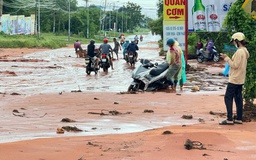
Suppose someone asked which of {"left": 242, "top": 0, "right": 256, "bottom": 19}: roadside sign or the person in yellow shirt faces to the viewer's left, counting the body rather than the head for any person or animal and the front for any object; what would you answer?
the person in yellow shirt

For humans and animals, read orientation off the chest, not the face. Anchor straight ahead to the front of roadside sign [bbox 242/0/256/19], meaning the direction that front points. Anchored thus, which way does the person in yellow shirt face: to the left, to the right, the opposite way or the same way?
to the right

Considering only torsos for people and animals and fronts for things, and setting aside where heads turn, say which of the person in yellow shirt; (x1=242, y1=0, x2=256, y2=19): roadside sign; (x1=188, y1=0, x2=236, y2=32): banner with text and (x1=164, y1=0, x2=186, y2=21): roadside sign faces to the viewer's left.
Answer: the person in yellow shirt

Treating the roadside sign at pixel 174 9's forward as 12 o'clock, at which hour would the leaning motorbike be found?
The leaning motorbike is roughly at 12 o'clock from the roadside sign.

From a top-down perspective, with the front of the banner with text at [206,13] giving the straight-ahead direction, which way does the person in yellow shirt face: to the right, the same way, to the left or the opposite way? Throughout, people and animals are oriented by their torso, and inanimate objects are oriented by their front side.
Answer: to the right

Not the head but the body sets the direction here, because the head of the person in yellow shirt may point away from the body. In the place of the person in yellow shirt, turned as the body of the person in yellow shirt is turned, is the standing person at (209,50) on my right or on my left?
on my right

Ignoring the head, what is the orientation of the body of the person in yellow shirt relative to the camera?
to the viewer's left

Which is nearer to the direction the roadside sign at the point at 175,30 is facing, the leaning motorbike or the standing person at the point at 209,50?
the leaning motorbike
